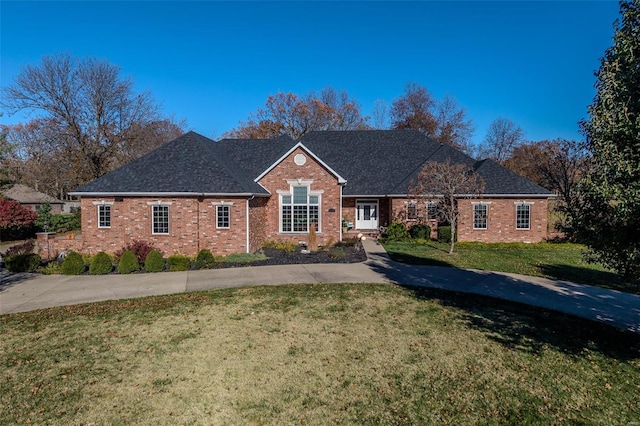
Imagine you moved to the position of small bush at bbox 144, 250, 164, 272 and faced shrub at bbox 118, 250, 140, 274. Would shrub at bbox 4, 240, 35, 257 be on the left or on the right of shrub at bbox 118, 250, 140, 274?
right

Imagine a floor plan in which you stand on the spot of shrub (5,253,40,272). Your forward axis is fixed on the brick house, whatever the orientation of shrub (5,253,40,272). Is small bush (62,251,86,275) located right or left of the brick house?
right

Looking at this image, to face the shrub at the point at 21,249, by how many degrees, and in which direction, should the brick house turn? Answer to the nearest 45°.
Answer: approximately 90° to its right

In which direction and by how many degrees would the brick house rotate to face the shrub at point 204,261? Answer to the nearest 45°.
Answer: approximately 45° to its right

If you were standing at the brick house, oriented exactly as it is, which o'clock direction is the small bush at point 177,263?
The small bush is roughly at 1 o'clock from the brick house.

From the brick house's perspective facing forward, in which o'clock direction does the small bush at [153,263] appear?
The small bush is roughly at 1 o'clock from the brick house.

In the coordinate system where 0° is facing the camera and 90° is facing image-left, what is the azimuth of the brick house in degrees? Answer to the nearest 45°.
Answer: approximately 0°
